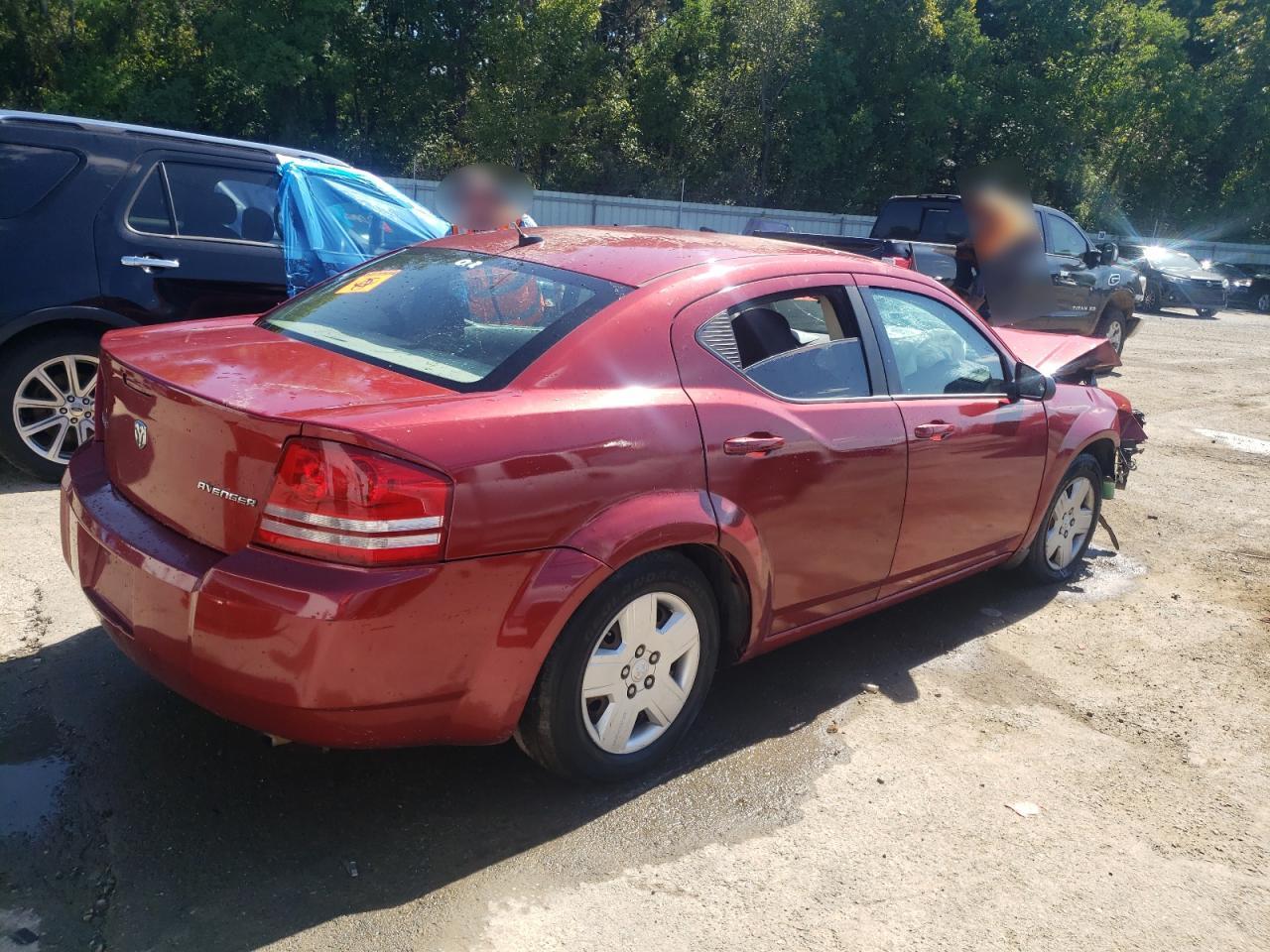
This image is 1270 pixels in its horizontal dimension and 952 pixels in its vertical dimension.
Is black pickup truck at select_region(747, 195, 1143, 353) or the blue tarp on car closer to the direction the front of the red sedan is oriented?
the black pickup truck

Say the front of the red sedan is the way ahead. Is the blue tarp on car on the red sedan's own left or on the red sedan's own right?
on the red sedan's own left

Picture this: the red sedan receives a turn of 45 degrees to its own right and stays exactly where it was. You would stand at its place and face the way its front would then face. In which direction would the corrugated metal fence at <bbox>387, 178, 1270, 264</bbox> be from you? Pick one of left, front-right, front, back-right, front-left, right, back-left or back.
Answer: left

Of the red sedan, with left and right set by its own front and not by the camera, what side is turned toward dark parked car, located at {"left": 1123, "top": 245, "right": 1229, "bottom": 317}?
front

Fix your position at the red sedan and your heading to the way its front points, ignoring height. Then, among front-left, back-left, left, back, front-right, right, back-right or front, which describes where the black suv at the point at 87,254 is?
left

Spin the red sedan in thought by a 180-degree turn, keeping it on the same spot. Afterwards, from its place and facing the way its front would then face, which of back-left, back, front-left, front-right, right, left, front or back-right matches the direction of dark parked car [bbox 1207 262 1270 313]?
back

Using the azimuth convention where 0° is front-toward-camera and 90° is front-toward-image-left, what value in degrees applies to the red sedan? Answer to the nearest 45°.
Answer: approximately 225°

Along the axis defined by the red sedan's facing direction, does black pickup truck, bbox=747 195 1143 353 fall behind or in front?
in front
